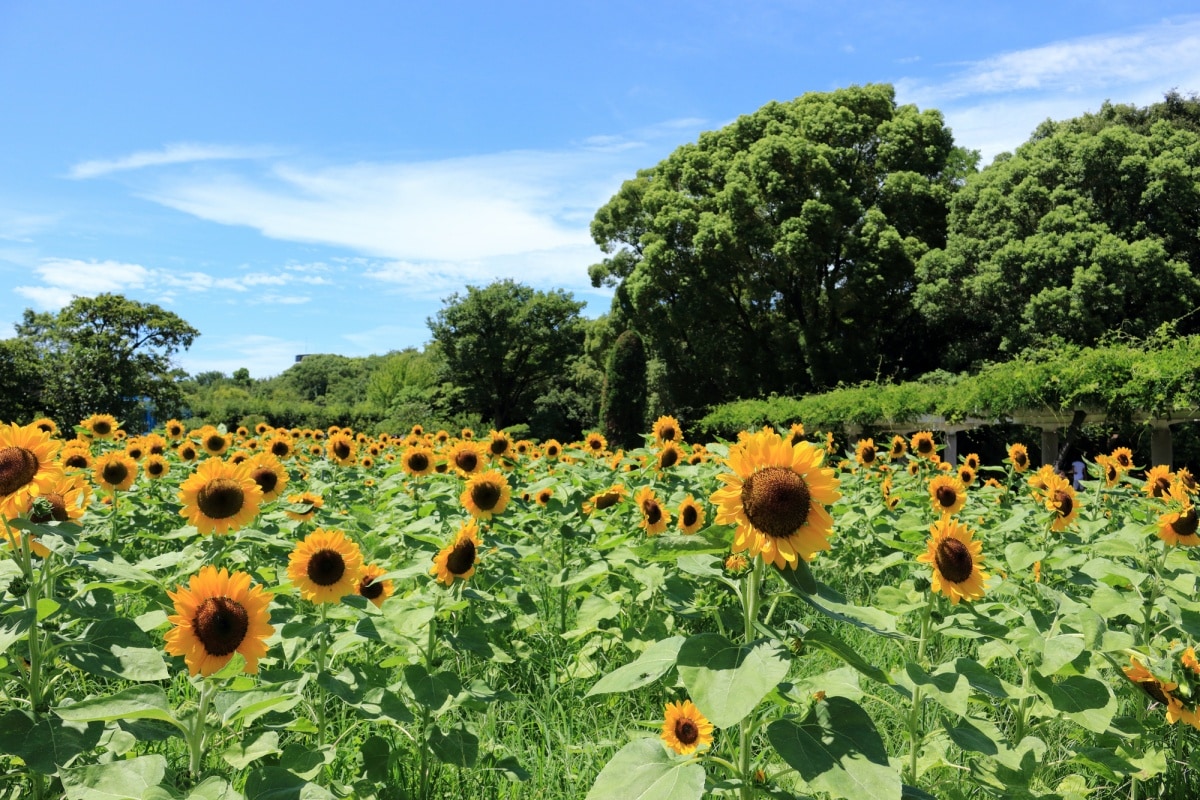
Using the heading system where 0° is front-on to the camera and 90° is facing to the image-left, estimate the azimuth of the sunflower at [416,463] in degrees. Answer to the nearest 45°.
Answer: approximately 0°

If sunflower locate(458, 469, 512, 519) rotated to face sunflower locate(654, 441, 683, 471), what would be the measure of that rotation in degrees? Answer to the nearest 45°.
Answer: approximately 135° to its left

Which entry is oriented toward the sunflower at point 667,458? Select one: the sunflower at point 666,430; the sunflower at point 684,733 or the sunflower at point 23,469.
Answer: the sunflower at point 666,430

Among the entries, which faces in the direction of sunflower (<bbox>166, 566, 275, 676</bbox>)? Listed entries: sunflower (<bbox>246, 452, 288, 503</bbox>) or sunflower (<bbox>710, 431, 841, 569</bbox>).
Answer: sunflower (<bbox>246, 452, 288, 503</bbox>)
